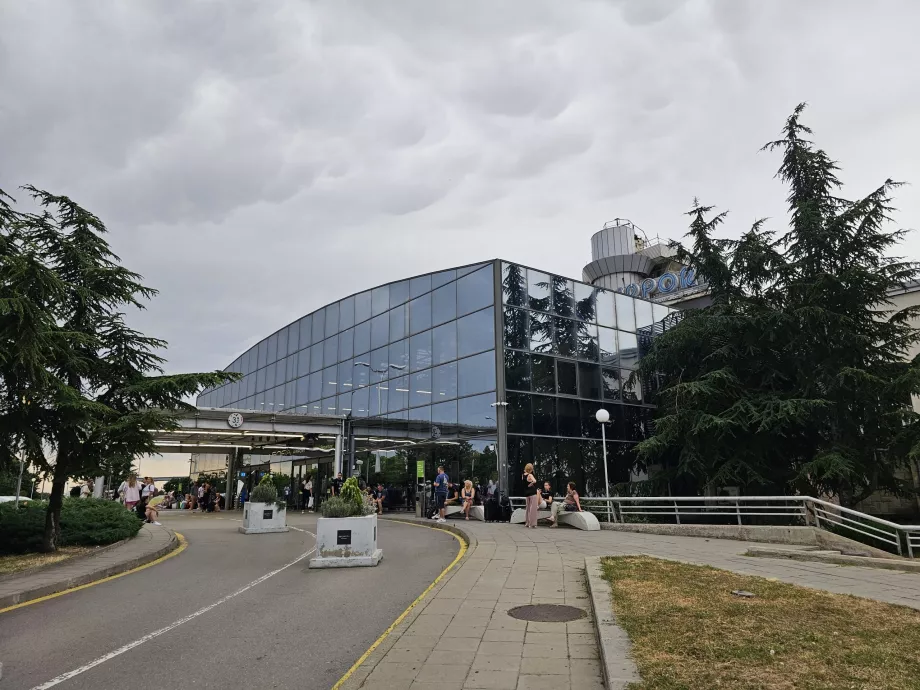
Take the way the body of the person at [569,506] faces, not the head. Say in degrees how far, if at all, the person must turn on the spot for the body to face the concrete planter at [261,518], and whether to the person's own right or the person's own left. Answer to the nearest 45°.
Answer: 0° — they already face it

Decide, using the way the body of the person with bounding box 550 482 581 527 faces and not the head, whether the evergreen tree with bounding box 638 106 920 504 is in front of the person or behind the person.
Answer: behind

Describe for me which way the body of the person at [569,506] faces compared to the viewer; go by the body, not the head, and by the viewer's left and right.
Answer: facing to the left of the viewer

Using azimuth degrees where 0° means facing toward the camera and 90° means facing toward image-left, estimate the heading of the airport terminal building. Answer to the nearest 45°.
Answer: approximately 45°

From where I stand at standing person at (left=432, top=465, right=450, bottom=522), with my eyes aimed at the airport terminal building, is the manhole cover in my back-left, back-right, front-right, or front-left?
back-right

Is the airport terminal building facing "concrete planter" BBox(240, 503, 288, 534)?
yes

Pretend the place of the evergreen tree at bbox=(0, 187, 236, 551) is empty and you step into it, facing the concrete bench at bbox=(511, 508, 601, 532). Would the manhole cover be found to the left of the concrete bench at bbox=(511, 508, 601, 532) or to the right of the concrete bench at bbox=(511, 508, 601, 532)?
right

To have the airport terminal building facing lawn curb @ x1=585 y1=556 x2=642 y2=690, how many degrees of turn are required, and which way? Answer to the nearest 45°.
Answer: approximately 45° to its left

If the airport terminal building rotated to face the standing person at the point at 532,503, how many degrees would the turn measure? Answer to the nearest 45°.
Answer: approximately 45° to its left
